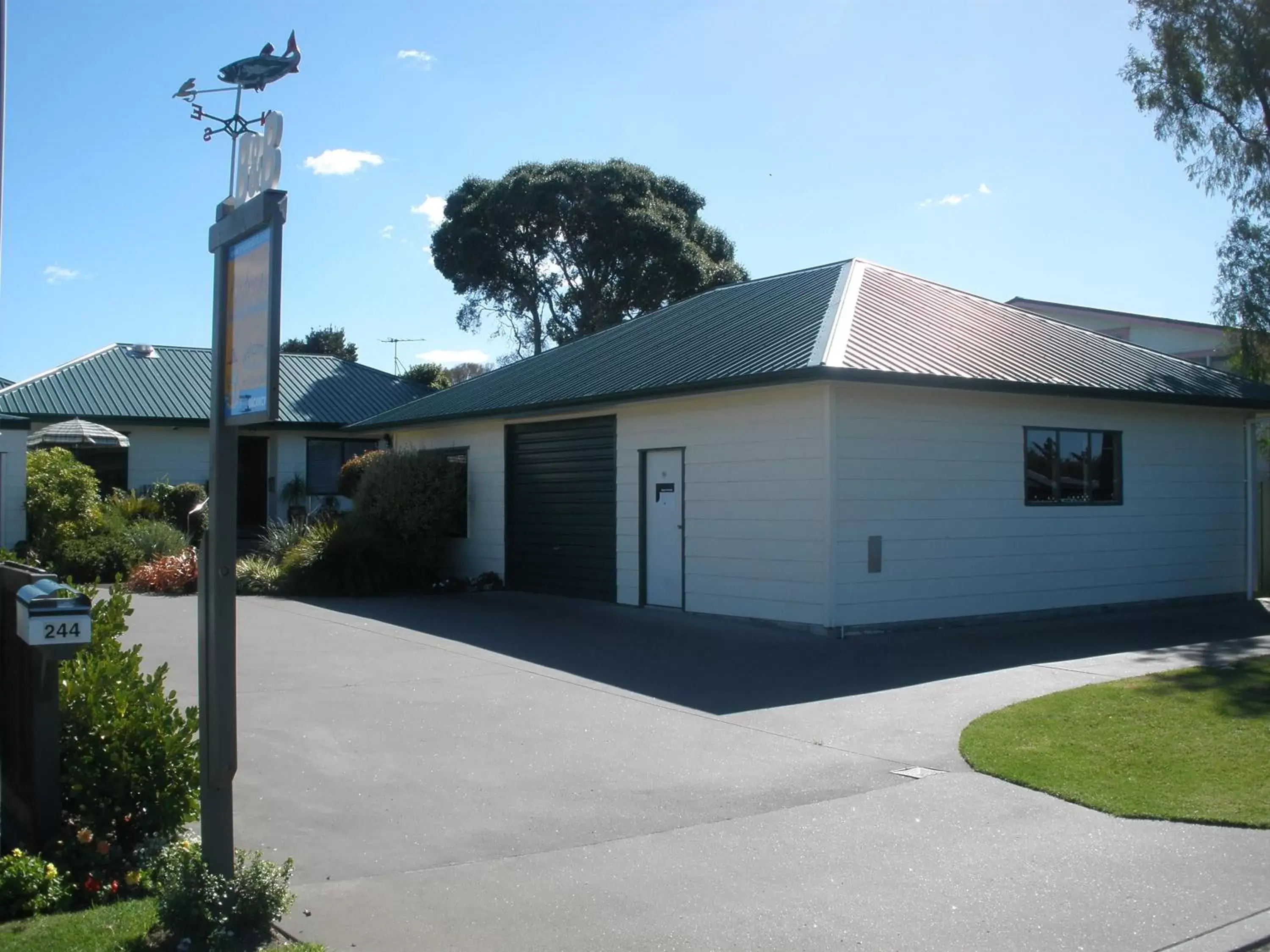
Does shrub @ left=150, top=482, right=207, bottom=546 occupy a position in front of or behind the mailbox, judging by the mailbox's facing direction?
behind

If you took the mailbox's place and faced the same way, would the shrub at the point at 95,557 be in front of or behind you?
behind

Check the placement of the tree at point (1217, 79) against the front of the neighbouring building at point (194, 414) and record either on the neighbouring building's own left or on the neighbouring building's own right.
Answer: on the neighbouring building's own left

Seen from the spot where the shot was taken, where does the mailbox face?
facing the viewer

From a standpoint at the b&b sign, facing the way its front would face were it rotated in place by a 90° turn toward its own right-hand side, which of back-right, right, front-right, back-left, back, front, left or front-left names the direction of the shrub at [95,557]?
front-right

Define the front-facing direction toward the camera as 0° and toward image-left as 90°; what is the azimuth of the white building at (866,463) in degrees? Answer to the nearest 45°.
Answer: approximately 45°

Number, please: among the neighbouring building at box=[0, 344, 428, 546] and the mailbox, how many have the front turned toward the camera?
2

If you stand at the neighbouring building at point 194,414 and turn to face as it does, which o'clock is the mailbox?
The mailbox is roughly at 12 o'clock from the neighbouring building.

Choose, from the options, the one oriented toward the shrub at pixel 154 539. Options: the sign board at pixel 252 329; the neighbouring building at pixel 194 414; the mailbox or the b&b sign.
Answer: the neighbouring building

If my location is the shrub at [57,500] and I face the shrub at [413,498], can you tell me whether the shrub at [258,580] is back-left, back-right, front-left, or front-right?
front-right

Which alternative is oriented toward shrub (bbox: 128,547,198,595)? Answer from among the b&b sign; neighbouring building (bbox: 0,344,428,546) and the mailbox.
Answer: the neighbouring building

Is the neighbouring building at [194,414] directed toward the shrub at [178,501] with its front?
yes

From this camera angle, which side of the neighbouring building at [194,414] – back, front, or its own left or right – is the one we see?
front

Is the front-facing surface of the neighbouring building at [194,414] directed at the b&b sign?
yes
